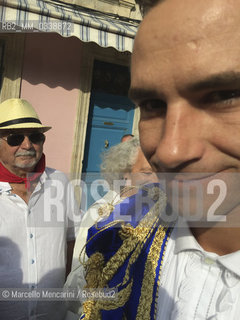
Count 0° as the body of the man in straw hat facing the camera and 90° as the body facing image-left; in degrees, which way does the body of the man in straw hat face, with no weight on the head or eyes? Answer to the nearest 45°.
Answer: approximately 0°

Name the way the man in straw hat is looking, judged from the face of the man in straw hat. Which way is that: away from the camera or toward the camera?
toward the camera
